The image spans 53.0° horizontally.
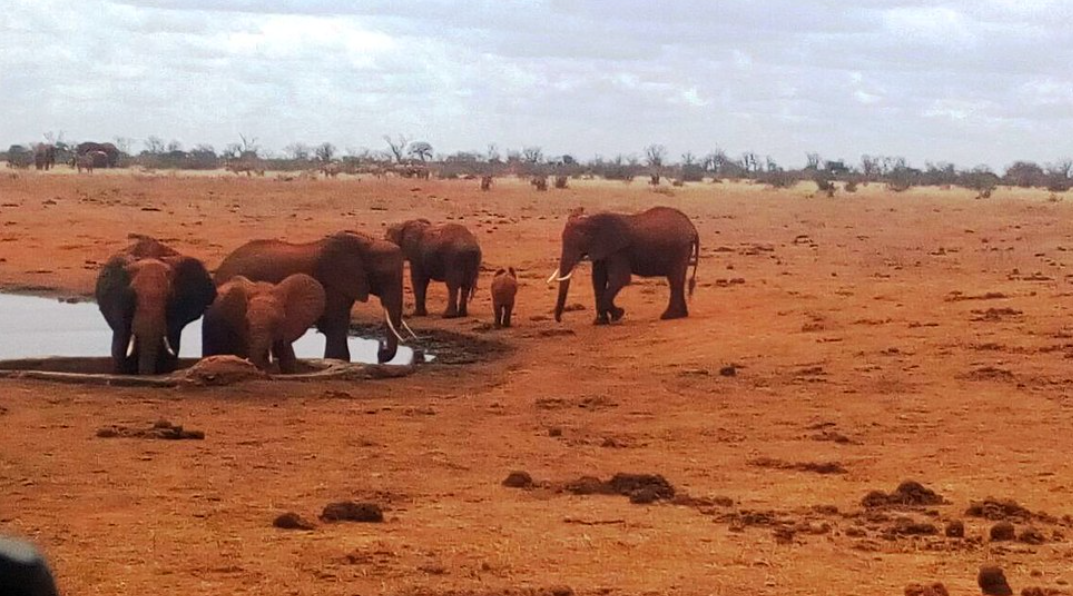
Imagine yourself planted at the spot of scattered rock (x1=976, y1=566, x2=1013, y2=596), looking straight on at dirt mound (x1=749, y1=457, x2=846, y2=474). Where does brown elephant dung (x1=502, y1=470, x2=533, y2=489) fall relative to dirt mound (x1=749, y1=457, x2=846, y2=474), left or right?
left

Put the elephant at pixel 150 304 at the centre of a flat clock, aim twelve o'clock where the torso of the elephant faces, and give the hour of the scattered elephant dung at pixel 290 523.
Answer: The scattered elephant dung is roughly at 12 o'clock from the elephant.

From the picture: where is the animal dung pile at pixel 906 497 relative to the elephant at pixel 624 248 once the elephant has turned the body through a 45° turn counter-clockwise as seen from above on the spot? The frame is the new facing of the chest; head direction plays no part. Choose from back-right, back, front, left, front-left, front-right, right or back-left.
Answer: front-left

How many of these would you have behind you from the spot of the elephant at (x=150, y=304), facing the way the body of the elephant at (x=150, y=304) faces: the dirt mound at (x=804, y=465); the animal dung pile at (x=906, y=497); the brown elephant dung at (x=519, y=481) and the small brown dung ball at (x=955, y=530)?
0

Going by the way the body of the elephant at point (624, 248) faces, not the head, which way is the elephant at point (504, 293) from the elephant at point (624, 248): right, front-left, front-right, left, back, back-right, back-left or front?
front-left

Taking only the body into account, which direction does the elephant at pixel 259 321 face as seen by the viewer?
toward the camera

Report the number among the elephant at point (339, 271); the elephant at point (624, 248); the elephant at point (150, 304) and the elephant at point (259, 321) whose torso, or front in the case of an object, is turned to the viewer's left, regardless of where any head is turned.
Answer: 1

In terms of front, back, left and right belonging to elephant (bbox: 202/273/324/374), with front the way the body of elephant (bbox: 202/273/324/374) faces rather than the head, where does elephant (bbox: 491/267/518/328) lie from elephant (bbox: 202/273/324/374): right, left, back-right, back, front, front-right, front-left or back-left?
back-left

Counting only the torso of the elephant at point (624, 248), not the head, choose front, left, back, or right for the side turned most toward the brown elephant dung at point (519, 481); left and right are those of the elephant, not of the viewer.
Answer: left

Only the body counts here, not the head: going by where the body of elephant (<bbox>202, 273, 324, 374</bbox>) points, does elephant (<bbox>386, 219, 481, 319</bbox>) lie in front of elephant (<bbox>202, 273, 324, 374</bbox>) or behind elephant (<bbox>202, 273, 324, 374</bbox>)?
behind

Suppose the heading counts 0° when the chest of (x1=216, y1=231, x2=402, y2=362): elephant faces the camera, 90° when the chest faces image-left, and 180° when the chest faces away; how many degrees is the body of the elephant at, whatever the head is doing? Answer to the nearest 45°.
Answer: approximately 270°

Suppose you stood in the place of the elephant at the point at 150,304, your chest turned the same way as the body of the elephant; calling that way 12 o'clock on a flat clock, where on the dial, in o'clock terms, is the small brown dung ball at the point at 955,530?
The small brown dung ball is roughly at 11 o'clock from the elephant.

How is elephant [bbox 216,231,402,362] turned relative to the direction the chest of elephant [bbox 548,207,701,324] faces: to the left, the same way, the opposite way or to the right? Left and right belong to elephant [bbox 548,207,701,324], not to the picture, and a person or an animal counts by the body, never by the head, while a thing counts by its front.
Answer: the opposite way

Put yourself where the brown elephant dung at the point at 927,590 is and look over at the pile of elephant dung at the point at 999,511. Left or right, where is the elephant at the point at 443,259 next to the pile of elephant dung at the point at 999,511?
left

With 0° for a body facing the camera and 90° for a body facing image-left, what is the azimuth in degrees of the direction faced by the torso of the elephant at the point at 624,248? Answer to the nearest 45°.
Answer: approximately 90°

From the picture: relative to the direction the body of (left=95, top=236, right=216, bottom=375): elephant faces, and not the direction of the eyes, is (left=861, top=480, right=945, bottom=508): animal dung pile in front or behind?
in front

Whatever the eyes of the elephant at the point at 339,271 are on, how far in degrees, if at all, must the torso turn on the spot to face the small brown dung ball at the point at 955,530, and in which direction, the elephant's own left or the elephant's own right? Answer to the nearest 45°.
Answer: approximately 90° to the elephant's own right

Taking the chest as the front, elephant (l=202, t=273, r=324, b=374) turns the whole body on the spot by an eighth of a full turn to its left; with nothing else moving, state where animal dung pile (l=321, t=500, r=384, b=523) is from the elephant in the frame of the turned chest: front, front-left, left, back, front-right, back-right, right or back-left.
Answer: front-right

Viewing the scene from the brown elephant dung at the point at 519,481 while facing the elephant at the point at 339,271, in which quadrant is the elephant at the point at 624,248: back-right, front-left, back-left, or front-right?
front-right

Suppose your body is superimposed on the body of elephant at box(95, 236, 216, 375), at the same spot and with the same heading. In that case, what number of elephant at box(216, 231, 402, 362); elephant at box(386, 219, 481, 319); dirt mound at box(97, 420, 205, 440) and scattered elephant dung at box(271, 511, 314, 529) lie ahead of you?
2
